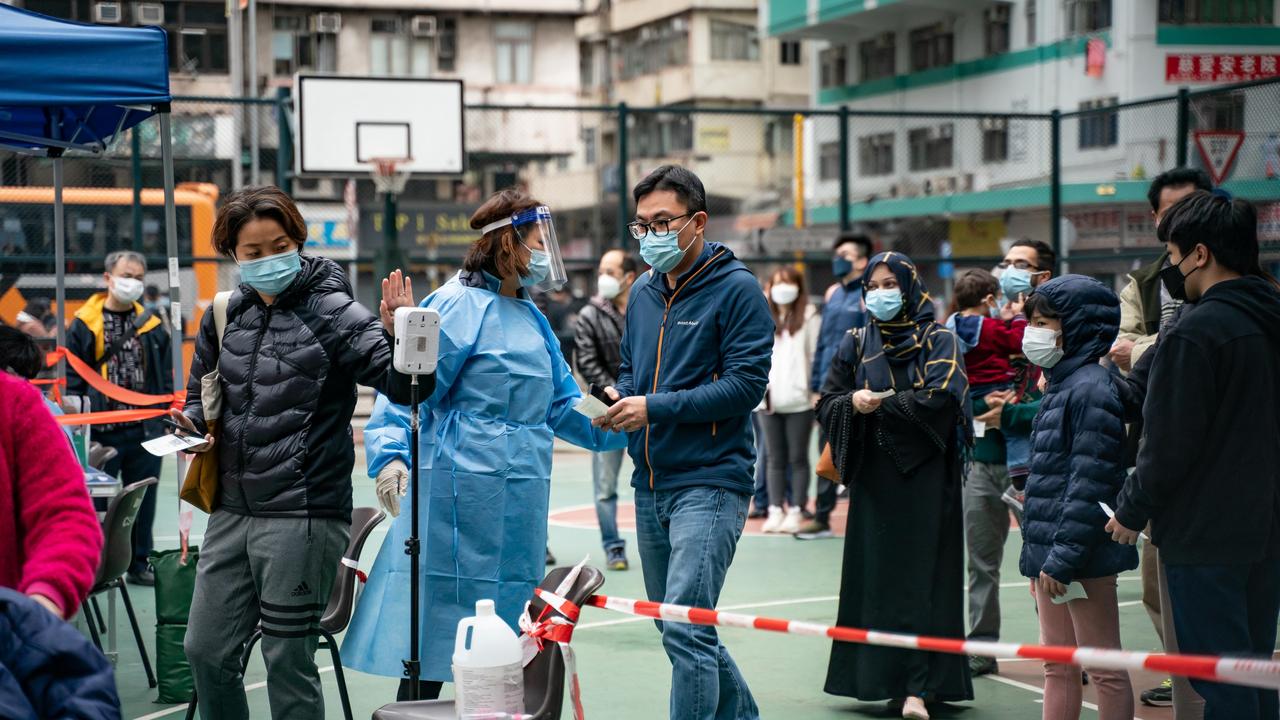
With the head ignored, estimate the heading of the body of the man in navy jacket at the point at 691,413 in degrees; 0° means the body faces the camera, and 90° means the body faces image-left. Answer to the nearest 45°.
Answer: approximately 45°

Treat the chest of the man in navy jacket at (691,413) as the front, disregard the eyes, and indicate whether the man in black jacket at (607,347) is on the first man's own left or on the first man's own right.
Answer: on the first man's own right

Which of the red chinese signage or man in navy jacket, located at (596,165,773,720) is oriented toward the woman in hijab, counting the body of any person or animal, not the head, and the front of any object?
the red chinese signage

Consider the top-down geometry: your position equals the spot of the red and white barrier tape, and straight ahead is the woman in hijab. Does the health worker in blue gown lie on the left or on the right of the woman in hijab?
left

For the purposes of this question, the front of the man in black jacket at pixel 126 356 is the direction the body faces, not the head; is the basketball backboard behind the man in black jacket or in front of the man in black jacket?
behind

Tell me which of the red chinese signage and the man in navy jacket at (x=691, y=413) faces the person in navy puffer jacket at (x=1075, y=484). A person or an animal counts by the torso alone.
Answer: the red chinese signage

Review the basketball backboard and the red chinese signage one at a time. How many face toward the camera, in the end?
2

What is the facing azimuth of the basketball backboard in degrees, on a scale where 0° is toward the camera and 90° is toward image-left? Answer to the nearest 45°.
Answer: approximately 0°
